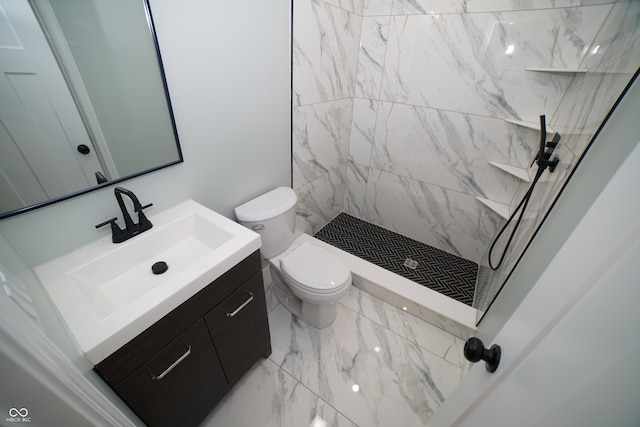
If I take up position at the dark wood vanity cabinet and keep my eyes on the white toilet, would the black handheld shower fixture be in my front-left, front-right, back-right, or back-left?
front-right

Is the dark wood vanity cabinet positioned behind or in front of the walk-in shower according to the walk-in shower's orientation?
in front

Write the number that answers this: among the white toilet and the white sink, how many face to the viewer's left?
0

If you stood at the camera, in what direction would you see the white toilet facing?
facing the viewer and to the right of the viewer

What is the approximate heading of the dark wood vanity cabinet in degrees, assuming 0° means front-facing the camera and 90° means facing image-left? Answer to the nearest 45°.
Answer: approximately 315°

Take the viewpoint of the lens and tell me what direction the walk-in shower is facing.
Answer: facing the viewer and to the left of the viewer

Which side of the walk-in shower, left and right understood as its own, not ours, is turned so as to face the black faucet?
front

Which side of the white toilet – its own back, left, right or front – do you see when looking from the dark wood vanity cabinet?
right

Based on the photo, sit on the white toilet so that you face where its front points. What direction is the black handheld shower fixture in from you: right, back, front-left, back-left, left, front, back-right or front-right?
front-left
